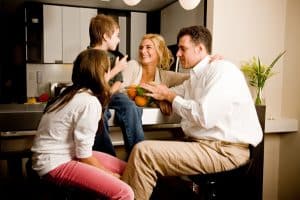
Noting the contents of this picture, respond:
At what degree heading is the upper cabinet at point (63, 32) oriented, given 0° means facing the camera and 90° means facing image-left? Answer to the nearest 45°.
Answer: approximately 315°

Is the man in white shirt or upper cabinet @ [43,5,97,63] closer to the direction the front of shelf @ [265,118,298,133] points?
the man in white shirt

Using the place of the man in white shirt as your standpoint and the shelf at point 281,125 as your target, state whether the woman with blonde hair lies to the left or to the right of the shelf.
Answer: left

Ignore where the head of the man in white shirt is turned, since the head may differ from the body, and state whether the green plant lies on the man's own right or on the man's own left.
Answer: on the man's own right

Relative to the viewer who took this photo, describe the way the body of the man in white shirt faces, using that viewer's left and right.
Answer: facing to the left of the viewer

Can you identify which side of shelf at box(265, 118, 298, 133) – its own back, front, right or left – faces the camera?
front

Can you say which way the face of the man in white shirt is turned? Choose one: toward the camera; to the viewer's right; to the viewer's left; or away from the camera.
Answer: to the viewer's left

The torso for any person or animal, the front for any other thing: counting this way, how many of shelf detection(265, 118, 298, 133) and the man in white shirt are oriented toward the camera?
1

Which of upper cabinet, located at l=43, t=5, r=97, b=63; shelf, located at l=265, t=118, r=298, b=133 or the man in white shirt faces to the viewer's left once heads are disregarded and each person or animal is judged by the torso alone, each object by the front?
the man in white shirt

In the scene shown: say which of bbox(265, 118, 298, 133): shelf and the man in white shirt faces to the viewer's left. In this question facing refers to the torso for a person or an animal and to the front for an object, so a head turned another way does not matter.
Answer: the man in white shirt
